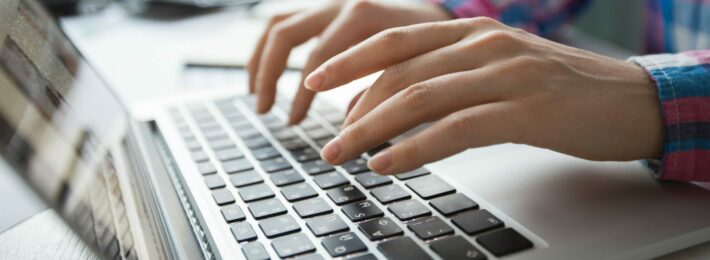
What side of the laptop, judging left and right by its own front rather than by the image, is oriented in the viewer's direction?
right
